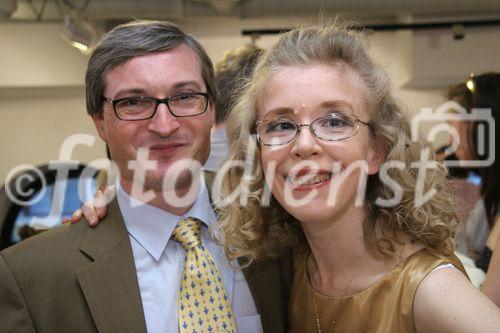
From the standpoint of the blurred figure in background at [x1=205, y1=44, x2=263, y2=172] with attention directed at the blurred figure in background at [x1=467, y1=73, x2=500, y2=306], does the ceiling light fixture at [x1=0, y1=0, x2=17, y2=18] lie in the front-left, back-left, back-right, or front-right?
back-left

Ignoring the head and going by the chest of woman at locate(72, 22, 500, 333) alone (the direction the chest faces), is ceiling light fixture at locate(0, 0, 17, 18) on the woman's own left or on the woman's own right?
on the woman's own right

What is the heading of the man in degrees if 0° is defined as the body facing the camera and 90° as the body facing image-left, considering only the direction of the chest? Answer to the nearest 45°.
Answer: approximately 315°

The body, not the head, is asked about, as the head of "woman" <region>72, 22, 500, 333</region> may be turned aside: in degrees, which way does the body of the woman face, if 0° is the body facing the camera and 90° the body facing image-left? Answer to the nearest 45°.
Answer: approximately 45°

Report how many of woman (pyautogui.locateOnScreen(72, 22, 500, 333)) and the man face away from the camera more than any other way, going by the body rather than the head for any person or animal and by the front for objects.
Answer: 0
